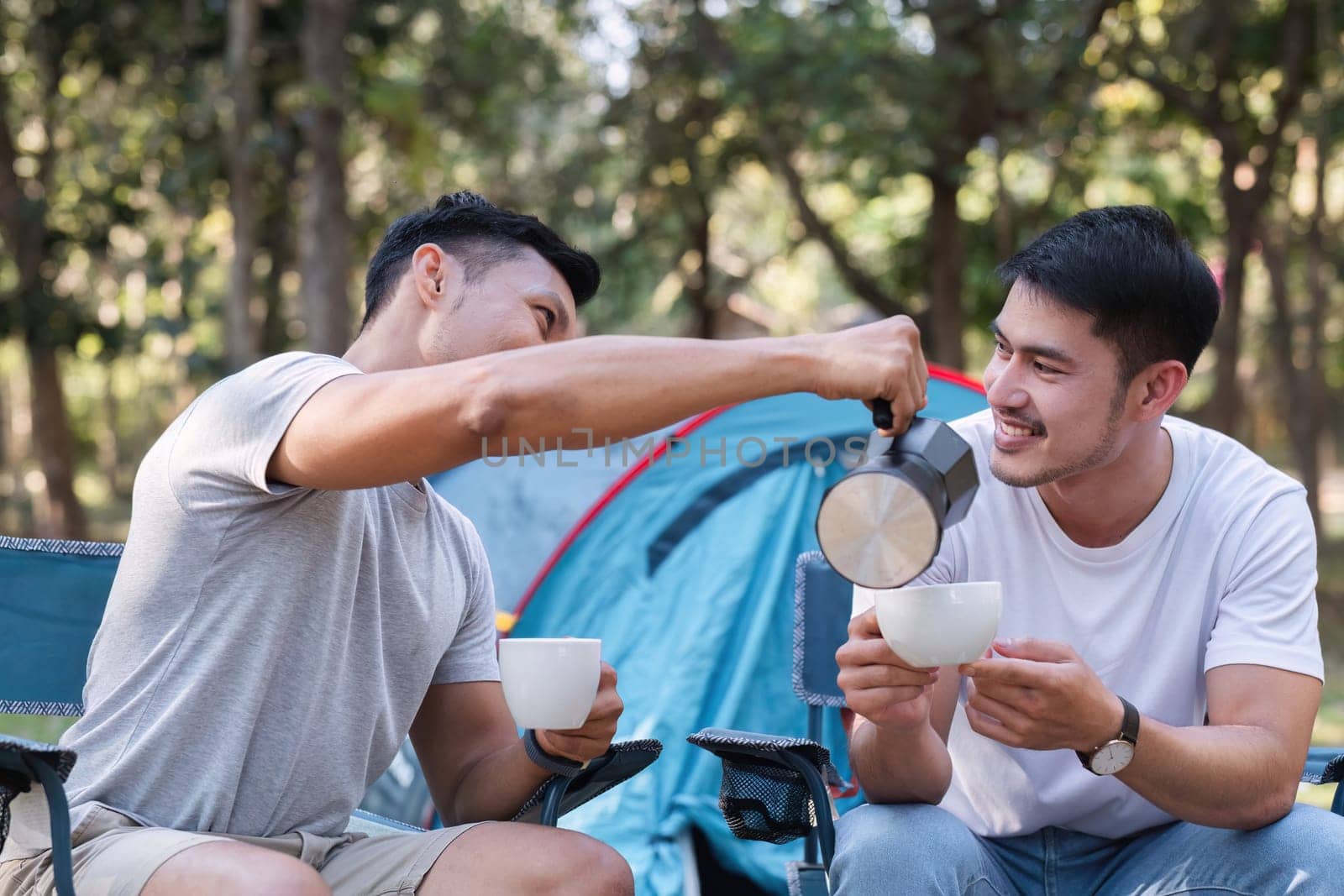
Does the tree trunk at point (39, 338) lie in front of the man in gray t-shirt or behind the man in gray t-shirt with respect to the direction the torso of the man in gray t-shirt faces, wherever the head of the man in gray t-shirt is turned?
behind

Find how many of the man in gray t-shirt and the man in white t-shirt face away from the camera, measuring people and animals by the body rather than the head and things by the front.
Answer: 0

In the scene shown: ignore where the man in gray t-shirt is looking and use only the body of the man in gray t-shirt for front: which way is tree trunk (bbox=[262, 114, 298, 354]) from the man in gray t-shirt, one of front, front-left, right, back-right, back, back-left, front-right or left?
back-left

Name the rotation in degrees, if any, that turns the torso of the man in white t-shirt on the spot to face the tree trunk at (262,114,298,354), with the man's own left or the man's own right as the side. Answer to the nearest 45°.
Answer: approximately 90° to the man's own right

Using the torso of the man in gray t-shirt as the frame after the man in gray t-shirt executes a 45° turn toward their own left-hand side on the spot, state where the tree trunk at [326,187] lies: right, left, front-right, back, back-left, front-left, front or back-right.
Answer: left

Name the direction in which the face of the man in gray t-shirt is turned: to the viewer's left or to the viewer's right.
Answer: to the viewer's right

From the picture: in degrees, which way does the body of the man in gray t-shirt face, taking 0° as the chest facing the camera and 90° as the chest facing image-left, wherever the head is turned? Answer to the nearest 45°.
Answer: approximately 315°

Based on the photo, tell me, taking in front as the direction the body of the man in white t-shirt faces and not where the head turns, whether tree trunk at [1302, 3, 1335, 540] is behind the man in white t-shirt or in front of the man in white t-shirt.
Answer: behind

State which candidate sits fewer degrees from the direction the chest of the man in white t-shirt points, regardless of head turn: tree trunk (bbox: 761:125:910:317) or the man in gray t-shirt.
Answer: the man in gray t-shirt

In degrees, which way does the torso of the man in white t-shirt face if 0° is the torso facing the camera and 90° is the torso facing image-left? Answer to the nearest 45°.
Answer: approximately 45°

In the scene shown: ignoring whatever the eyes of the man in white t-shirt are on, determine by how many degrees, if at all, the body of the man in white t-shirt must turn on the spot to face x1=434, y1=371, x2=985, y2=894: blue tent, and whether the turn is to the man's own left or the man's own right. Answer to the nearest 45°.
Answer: approximately 90° to the man's own right
